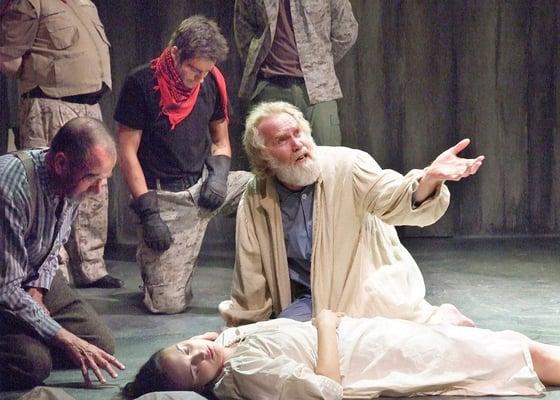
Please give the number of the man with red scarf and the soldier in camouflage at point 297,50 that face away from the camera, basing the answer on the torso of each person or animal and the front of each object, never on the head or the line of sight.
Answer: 0

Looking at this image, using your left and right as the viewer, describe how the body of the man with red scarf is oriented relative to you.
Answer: facing the viewer and to the right of the viewer

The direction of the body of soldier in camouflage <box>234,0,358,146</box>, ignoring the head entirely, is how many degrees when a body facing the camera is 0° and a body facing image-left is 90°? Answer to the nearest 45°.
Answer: approximately 0°

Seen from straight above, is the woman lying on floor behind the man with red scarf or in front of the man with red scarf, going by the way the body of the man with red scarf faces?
in front

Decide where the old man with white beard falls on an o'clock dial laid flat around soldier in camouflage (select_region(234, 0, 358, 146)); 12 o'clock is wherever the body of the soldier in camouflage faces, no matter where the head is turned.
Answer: The old man with white beard is roughly at 12 o'clock from the soldier in camouflage.

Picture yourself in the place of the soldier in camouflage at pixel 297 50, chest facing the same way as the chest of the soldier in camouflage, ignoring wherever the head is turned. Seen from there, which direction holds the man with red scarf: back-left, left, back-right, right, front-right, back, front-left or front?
front-right

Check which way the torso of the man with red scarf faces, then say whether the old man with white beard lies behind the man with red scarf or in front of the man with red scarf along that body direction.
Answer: in front

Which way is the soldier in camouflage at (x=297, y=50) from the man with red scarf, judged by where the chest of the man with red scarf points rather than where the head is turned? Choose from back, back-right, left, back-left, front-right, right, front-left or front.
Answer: left
